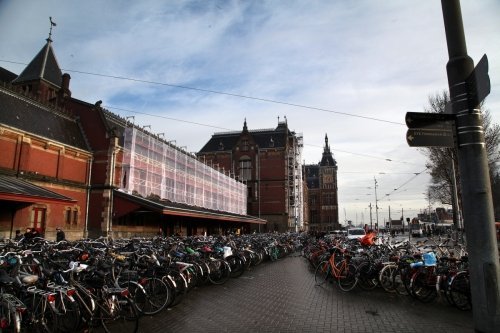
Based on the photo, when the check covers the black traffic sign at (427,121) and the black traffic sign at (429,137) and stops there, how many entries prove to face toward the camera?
2

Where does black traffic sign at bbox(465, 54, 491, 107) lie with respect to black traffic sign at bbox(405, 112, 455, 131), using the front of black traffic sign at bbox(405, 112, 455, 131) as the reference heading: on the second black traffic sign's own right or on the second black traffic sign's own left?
on the second black traffic sign's own left

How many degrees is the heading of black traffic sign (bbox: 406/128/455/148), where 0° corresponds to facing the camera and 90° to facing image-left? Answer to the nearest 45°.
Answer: approximately 0°

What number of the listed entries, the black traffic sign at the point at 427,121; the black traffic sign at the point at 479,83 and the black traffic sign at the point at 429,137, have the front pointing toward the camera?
2

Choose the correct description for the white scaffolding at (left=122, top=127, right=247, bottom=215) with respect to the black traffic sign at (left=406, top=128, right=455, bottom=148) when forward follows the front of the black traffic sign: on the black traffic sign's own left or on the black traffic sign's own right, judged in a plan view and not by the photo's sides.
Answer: on the black traffic sign's own right

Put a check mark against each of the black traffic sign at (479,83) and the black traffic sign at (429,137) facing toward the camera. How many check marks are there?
1

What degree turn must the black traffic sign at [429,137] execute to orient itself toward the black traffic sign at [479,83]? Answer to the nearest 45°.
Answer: approximately 45° to its left

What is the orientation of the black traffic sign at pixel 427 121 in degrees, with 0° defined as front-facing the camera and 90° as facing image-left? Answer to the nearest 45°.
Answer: approximately 0°
